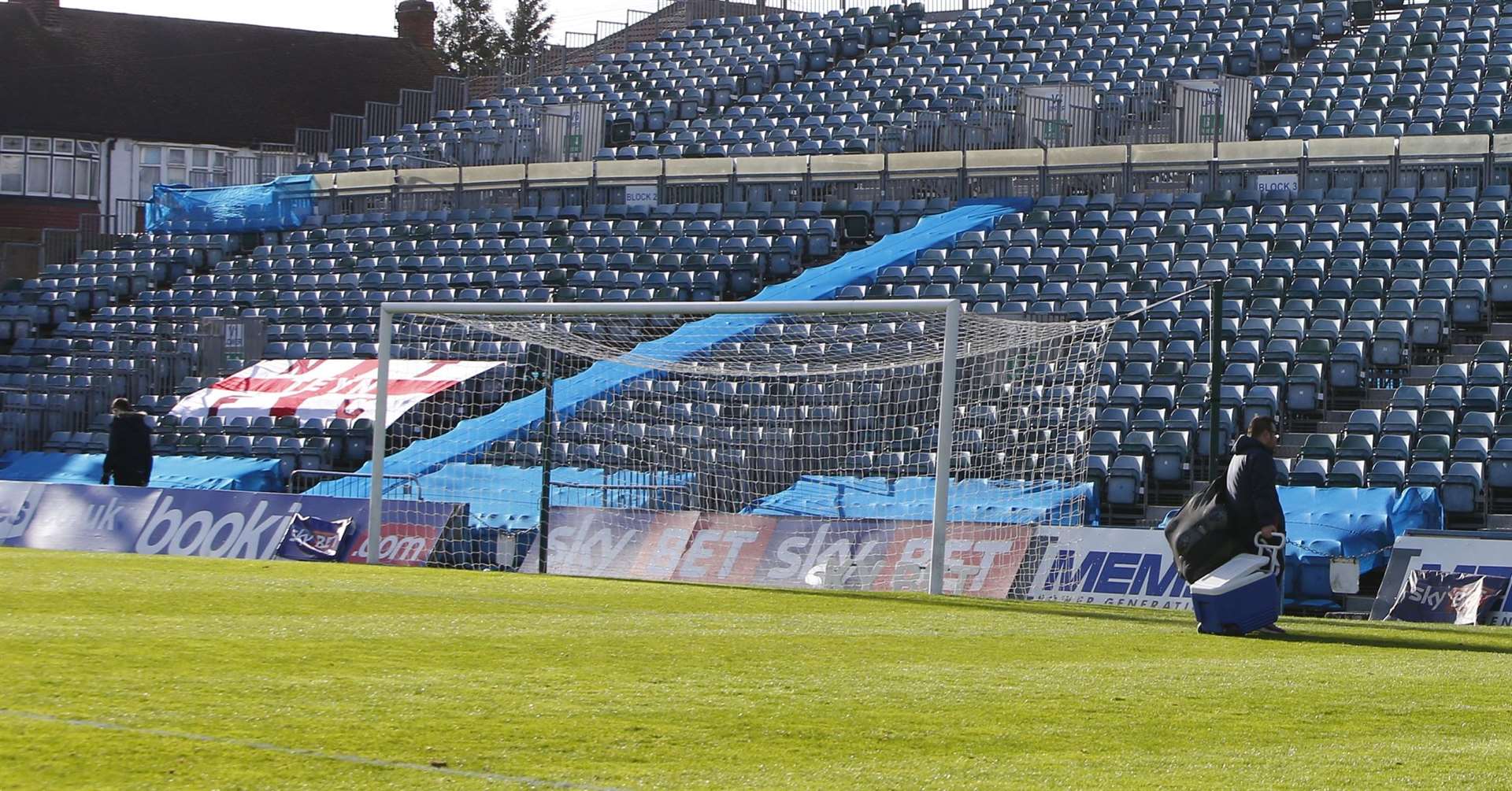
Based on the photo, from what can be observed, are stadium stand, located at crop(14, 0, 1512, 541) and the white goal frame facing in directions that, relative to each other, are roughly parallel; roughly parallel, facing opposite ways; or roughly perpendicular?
roughly parallel

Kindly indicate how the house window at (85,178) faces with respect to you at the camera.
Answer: facing the viewer

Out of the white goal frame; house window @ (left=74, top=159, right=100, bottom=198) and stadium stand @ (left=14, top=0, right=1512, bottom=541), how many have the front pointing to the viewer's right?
0

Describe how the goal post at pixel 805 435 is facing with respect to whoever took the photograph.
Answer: facing the viewer and to the left of the viewer

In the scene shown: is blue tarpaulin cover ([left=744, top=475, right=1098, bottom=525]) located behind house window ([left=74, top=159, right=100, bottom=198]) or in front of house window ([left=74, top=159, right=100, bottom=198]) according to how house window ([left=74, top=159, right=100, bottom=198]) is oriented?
in front

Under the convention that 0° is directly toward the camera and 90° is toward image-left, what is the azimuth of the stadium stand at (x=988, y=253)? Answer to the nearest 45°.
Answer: approximately 45°

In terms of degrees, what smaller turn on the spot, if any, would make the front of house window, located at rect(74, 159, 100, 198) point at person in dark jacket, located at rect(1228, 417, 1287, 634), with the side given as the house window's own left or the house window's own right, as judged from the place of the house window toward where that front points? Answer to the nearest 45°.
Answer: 0° — it already faces them

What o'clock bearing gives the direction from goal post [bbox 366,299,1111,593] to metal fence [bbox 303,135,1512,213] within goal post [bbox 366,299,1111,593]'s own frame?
The metal fence is roughly at 5 o'clock from the goal post.

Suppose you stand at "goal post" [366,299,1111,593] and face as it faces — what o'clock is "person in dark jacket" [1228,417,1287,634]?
The person in dark jacket is roughly at 10 o'clock from the goal post.

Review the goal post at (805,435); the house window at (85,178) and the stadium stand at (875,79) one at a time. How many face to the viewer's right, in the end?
0

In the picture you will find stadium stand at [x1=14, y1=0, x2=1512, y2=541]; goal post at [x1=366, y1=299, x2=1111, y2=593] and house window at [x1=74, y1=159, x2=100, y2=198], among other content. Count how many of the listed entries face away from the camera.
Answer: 0

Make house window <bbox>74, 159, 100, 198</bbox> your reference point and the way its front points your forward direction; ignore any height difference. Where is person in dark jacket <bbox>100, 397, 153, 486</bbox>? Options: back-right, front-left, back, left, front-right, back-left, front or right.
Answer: front

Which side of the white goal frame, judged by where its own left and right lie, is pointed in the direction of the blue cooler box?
left

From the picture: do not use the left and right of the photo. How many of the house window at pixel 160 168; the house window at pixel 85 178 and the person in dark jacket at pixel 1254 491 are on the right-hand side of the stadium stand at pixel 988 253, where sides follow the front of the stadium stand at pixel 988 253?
2
